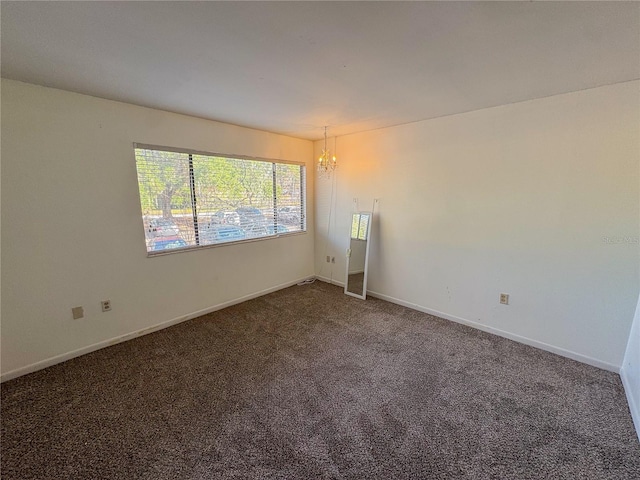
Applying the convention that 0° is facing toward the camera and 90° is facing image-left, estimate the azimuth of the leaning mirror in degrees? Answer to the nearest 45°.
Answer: approximately 45°
